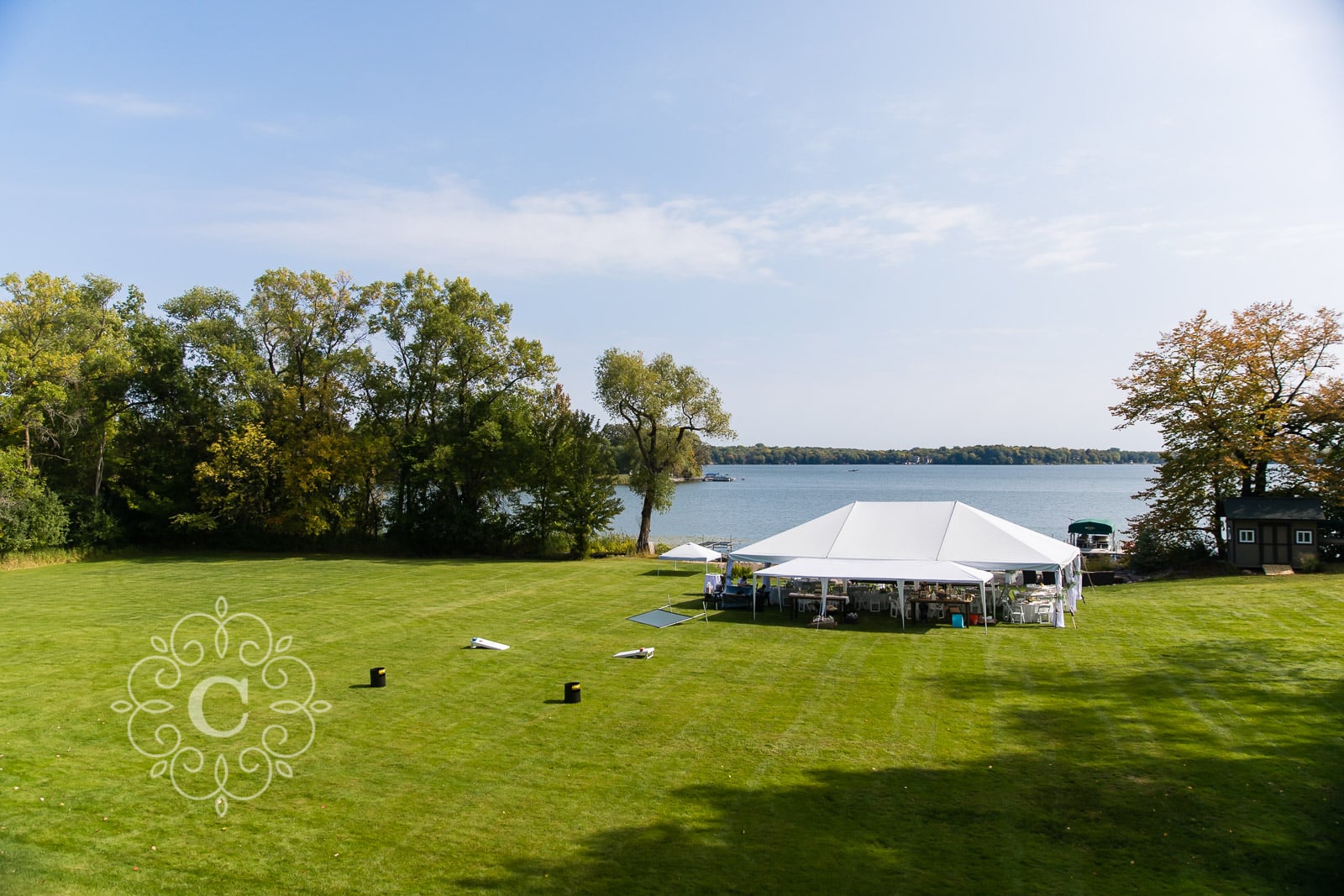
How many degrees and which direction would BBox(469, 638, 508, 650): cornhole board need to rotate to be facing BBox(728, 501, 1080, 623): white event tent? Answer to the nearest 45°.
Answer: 0° — it already faces it

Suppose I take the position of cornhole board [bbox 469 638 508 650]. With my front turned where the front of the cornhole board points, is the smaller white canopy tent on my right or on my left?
on my left

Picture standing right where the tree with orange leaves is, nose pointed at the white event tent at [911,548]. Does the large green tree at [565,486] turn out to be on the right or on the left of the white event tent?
right

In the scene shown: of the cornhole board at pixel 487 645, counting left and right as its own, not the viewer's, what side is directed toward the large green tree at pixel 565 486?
left

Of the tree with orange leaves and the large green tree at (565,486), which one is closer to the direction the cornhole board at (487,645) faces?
the tree with orange leaves

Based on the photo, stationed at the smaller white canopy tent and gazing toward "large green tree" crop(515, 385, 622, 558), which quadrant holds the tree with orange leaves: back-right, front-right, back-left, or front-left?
back-right

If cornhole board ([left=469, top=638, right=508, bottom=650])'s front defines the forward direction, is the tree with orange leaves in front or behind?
in front

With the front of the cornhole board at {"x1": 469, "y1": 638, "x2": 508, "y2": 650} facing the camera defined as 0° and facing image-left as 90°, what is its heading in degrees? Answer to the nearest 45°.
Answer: approximately 270°

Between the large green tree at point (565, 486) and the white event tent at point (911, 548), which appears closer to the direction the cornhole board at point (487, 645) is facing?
the white event tent

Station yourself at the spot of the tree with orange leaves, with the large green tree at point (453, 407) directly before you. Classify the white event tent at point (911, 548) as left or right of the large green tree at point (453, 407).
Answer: left

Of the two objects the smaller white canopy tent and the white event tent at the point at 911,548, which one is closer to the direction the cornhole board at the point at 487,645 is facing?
the white event tent

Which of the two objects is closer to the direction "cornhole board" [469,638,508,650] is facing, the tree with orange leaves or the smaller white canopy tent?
the tree with orange leaves
